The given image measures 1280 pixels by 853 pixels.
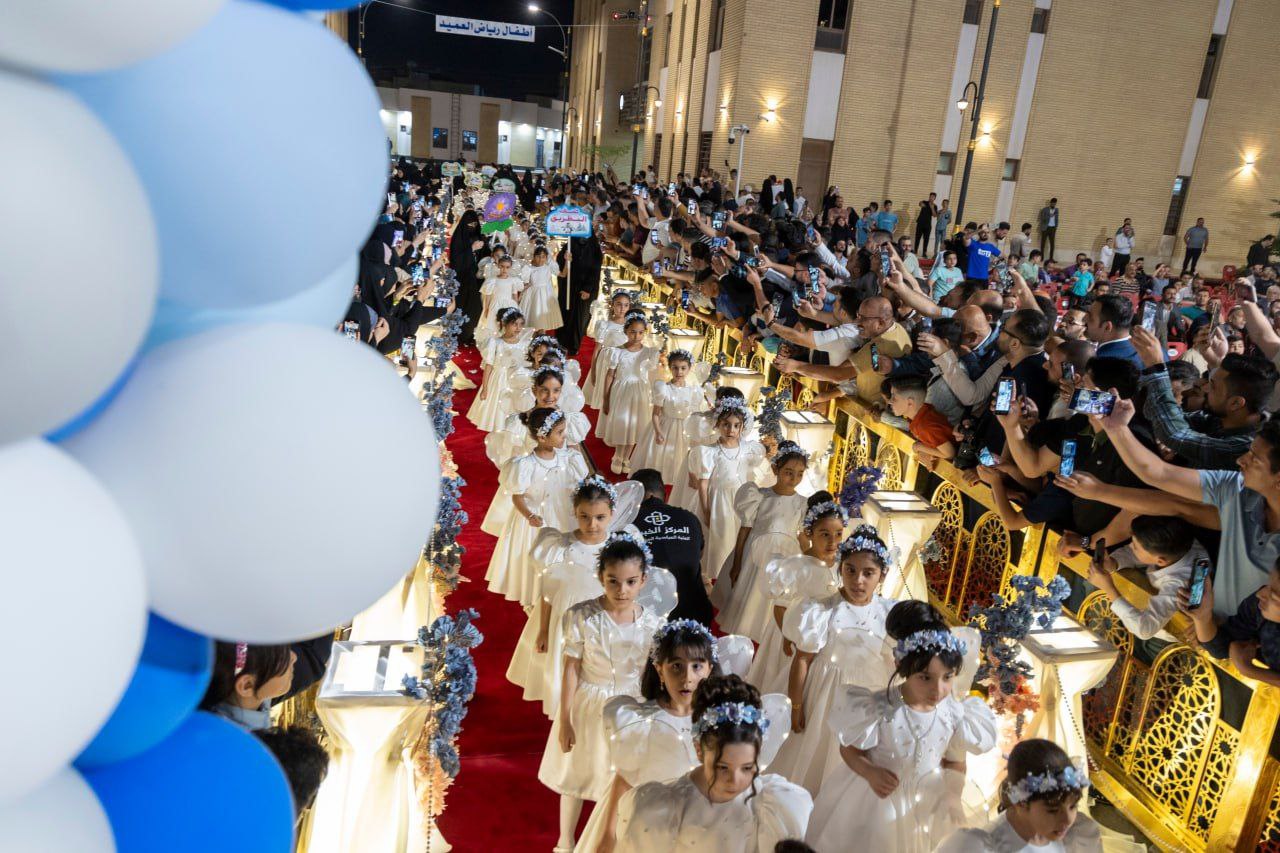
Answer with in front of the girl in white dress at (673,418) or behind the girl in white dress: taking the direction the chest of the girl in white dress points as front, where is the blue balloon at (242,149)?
in front

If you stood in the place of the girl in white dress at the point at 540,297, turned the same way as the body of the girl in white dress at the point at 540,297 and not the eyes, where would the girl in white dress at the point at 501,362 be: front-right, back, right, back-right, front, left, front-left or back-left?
front

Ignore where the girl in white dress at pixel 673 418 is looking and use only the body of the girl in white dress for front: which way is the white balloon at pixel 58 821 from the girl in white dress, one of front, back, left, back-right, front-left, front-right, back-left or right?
front

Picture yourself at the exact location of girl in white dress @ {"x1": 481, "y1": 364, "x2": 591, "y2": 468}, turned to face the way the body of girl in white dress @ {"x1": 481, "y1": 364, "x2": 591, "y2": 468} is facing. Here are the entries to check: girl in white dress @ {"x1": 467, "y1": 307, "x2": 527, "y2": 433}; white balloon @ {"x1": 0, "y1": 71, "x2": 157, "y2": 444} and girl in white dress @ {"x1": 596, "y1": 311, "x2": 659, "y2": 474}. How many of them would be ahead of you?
1

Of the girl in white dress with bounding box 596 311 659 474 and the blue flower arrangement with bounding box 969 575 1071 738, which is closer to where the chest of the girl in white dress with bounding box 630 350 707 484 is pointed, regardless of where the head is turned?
the blue flower arrangement

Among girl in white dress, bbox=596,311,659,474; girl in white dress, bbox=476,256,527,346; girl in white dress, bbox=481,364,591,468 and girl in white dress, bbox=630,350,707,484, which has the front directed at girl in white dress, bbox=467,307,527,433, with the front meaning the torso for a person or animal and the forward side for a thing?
girl in white dress, bbox=476,256,527,346

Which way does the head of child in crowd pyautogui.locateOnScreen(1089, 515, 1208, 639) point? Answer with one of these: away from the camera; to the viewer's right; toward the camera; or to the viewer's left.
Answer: to the viewer's left

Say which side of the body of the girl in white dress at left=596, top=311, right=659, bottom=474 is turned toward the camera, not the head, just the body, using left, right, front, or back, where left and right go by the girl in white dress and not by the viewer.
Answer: front

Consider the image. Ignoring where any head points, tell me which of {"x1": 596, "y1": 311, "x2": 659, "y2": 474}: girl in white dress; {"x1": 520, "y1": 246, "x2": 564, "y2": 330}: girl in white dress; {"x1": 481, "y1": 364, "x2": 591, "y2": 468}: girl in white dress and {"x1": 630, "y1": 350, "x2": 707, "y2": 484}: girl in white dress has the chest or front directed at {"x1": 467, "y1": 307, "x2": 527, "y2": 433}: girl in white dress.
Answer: {"x1": 520, "y1": 246, "x2": 564, "y2": 330}: girl in white dress

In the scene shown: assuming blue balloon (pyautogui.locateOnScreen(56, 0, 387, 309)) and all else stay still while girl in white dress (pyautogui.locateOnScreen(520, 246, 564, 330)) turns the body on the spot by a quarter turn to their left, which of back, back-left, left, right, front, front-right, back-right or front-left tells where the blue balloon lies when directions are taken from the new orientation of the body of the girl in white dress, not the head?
right

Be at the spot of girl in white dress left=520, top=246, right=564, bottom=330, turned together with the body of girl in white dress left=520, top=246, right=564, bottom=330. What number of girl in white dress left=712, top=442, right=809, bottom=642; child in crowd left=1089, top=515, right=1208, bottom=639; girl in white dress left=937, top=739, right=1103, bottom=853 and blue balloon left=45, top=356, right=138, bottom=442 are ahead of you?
4

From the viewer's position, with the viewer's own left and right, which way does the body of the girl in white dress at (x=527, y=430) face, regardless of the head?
facing the viewer

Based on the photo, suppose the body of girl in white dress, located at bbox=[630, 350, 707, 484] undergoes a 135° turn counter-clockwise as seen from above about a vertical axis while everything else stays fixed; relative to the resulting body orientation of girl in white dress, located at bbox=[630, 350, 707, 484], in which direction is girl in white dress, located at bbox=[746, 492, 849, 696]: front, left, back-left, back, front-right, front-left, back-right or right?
back-right

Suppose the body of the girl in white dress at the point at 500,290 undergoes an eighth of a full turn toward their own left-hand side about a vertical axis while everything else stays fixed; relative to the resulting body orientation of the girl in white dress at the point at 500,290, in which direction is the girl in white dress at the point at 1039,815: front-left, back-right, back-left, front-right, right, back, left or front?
front-right

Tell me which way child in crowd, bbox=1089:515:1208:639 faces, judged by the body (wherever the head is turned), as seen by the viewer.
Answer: to the viewer's left

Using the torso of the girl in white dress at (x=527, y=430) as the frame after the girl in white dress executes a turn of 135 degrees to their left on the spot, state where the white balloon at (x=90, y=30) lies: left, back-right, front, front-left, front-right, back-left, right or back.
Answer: back-right
